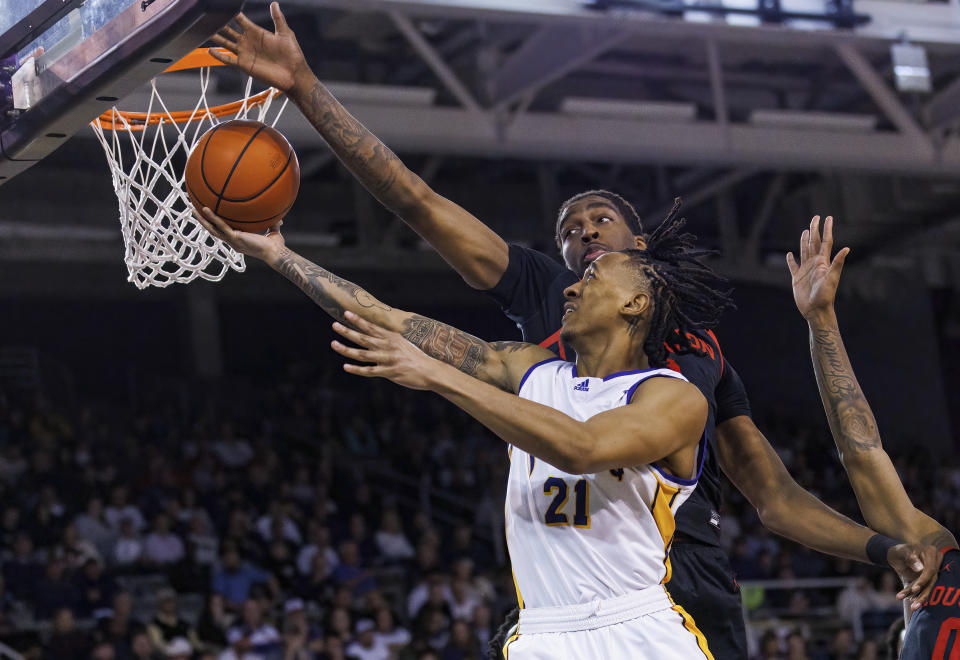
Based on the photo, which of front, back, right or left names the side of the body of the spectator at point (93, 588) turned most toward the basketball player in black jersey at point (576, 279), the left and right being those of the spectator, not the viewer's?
front

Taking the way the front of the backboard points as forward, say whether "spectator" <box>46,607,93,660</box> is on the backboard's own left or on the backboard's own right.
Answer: on the backboard's own left

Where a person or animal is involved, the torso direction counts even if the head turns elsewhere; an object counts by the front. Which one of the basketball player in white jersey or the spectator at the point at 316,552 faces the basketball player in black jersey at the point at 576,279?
the spectator

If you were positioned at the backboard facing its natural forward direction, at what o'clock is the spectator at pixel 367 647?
The spectator is roughly at 11 o'clock from the backboard.

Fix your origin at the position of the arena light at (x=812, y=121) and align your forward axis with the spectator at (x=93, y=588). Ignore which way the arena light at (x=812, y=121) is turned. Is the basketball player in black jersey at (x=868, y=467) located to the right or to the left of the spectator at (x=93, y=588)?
left

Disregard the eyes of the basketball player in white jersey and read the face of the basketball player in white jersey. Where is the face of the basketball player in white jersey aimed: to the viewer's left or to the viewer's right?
to the viewer's left

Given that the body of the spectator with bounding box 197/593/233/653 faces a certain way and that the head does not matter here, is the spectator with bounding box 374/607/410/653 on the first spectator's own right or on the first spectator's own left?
on the first spectator's own left

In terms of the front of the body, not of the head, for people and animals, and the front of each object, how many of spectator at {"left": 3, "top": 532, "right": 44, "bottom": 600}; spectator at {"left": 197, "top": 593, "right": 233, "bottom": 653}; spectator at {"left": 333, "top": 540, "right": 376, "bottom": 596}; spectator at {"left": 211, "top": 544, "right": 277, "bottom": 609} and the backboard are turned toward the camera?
4

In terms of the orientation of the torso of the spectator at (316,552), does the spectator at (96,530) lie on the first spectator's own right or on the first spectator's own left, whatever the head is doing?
on the first spectator's own right

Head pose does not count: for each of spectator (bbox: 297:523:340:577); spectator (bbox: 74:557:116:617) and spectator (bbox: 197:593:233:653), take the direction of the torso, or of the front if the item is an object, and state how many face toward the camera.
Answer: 3

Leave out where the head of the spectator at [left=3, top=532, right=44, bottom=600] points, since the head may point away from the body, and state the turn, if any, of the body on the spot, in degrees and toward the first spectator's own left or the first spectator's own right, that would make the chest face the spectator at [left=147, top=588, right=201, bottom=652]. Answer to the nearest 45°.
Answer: approximately 45° to the first spectator's own left
